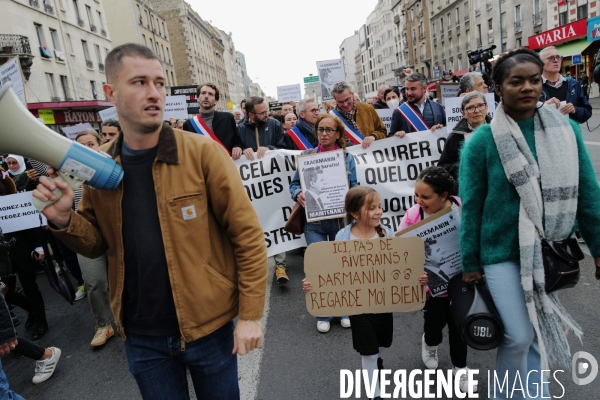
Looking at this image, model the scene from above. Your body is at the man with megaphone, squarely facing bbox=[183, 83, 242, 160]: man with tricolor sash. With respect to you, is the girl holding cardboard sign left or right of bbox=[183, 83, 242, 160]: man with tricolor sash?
right

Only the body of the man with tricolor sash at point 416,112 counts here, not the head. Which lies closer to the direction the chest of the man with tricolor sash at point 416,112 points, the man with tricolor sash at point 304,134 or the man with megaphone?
the man with megaphone

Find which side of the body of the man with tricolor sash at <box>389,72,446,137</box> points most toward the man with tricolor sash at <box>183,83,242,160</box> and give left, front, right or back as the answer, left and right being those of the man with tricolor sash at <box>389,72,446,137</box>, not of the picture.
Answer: right

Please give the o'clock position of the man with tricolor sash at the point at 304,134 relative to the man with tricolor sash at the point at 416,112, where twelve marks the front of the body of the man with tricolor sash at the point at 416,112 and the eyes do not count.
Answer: the man with tricolor sash at the point at 304,134 is roughly at 3 o'clock from the man with tricolor sash at the point at 416,112.

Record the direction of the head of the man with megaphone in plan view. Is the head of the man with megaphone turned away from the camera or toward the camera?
toward the camera

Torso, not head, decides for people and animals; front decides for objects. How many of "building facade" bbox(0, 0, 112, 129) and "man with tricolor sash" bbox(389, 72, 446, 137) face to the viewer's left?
0

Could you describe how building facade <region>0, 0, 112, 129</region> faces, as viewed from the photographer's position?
facing the viewer and to the right of the viewer

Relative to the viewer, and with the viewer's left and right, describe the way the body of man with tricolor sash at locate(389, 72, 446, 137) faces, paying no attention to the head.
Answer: facing the viewer

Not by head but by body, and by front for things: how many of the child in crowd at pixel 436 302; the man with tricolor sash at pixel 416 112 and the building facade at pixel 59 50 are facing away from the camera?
0

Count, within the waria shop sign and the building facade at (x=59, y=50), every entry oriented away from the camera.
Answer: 0

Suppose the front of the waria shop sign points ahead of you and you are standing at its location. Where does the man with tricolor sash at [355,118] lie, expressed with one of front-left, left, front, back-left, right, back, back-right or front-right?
front-left

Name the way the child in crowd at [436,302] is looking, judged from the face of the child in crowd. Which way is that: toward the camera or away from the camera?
toward the camera

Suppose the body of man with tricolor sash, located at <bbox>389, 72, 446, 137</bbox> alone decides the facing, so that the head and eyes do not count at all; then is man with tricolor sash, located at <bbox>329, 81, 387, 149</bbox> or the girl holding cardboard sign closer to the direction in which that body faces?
the girl holding cardboard sign

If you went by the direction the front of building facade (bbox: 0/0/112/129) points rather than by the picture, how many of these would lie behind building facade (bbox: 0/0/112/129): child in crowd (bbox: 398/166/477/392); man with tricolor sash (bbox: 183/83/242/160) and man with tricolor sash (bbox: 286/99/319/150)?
0

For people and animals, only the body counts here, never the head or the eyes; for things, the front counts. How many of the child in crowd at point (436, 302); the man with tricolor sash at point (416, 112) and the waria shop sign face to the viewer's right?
0

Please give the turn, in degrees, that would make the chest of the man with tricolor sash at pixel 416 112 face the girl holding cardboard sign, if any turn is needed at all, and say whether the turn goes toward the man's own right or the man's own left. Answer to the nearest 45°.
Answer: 0° — they already face them

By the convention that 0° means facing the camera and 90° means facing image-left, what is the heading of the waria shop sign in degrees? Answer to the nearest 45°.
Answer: approximately 45°

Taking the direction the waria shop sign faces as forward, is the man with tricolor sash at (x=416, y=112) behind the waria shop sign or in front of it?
in front

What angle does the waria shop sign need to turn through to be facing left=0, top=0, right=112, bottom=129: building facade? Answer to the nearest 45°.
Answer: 0° — it already faces it

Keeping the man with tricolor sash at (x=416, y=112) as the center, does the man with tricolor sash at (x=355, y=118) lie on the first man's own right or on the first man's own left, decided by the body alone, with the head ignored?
on the first man's own right

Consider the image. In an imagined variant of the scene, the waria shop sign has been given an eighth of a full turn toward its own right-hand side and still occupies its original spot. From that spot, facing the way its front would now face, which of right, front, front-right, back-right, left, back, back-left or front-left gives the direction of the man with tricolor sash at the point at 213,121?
left
